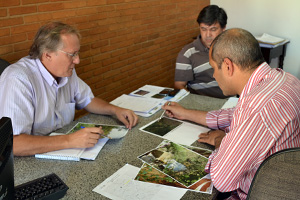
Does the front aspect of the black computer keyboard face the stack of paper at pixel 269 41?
no

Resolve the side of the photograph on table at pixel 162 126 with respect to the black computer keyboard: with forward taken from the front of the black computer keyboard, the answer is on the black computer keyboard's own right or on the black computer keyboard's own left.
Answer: on the black computer keyboard's own left

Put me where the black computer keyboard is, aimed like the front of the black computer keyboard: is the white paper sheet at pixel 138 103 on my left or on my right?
on my left

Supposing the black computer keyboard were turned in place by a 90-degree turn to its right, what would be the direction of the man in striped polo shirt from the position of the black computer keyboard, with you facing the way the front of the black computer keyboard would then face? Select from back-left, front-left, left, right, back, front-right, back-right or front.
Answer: back

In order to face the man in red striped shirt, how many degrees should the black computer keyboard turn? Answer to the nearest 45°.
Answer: approximately 45° to its left

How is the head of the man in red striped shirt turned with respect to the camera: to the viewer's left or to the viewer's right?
to the viewer's left

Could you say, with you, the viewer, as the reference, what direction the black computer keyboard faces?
facing the viewer and to the right of the viewer

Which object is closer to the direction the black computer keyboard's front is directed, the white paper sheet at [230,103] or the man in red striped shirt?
the man in red striped shirt

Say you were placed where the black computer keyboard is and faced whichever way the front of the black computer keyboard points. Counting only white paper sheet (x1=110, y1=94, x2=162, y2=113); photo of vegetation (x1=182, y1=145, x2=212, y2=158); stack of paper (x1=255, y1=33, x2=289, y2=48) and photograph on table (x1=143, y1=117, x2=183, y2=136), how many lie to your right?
0

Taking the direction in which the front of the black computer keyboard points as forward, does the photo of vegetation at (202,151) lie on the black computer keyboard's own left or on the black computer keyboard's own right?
on the black computer keyboard's own left

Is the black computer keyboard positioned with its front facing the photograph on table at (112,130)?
no
